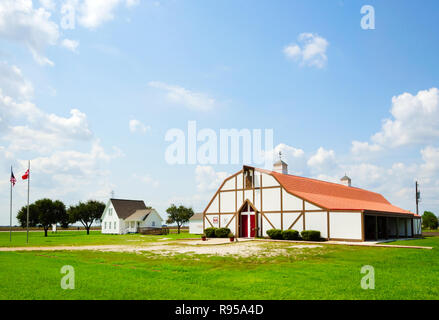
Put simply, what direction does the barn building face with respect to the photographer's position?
facing the viewer and to the left of the viewer

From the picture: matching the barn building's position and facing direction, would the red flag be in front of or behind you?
in front
